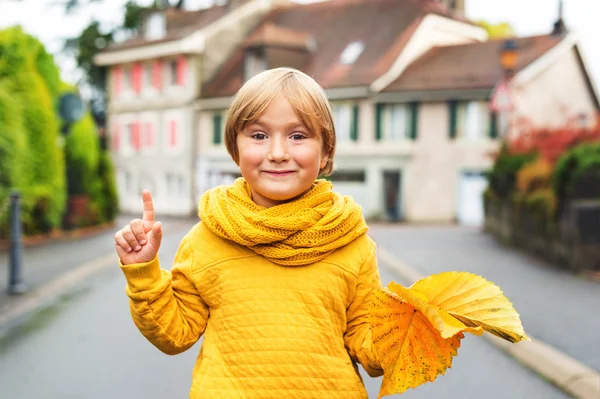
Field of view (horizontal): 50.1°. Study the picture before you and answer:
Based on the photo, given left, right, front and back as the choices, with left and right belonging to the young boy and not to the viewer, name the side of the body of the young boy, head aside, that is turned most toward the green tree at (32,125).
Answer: back

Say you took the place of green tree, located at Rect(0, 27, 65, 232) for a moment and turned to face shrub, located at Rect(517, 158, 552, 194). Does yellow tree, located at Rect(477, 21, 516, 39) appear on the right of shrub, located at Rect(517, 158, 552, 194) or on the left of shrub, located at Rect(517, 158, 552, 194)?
left

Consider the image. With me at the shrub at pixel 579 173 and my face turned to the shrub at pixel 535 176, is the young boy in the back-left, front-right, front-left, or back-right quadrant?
back-left

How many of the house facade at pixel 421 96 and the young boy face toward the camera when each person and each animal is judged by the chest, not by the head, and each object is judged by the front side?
2

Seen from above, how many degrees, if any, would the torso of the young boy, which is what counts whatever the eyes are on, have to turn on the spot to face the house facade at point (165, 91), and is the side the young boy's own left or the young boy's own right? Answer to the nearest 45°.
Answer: approximately 180°

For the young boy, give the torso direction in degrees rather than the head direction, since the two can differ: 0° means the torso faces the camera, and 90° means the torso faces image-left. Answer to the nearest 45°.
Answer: approximately 0°

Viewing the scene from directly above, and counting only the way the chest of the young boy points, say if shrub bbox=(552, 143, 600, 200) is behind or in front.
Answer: behind

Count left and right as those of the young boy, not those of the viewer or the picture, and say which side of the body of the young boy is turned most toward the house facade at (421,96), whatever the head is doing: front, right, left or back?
back

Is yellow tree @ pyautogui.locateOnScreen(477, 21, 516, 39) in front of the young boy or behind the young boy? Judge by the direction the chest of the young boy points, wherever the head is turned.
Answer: behind

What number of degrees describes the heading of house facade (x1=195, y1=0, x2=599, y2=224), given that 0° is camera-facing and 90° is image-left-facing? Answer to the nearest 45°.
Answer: approximately 0°
